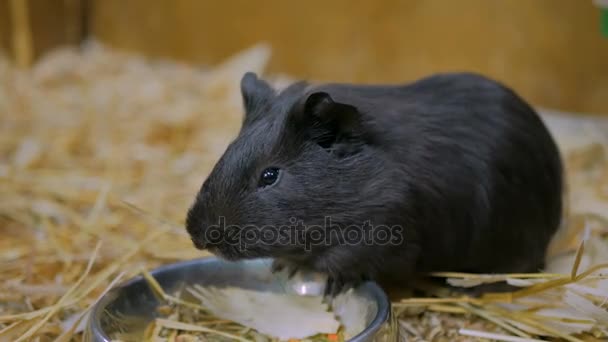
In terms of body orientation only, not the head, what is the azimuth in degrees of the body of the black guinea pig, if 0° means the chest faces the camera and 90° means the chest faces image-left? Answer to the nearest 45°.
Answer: approximately 45°
